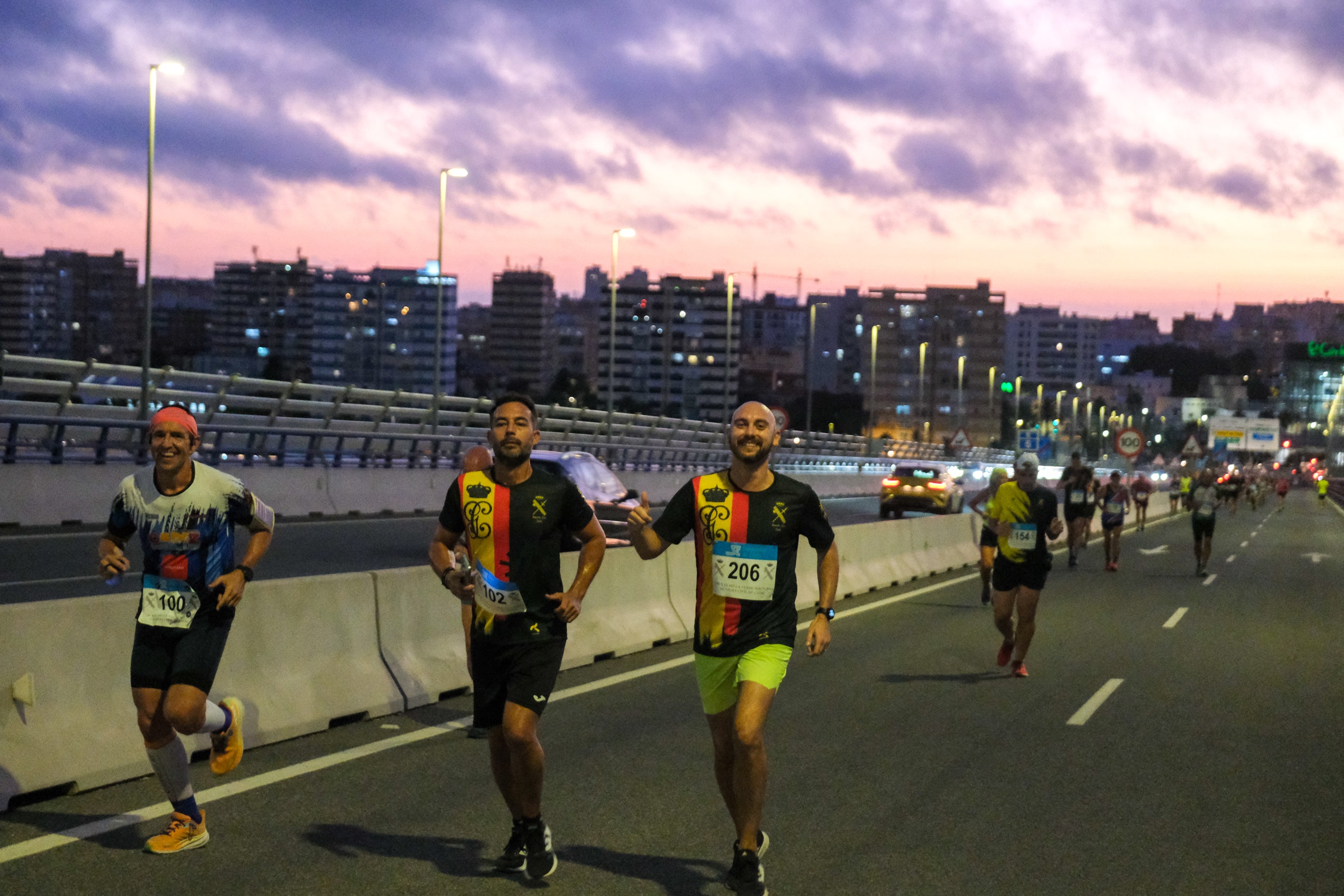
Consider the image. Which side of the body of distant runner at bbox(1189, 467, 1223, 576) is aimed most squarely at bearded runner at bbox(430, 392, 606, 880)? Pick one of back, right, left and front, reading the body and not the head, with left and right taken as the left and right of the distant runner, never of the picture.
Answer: front

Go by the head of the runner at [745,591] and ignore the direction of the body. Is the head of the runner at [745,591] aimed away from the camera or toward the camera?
toward the camera

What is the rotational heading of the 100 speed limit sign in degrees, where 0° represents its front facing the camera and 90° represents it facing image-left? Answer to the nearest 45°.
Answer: approximately 0°

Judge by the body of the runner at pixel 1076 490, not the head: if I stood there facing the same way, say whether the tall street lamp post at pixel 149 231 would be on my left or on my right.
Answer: on my right

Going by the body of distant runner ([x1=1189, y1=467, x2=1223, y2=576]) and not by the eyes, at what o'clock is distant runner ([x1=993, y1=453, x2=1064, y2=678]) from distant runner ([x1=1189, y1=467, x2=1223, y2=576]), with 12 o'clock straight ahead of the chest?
distant runner ([x1=993, y1=453, x2=1064, y2=678]) is roughly at 12 o'clock from distant runner ([x1=1189, y1=467, x2=1223, y2=576]).

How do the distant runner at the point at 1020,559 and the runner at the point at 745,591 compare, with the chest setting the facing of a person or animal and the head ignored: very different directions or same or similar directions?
same or similar directions

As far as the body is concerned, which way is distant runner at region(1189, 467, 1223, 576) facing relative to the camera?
toward the camera

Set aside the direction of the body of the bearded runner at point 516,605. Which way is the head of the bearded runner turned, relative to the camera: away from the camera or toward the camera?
toward the camera

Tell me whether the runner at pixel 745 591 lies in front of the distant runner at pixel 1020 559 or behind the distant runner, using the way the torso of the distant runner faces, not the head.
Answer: in front

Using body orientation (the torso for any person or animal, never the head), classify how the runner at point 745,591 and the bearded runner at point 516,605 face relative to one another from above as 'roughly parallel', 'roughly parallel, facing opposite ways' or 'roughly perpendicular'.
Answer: roughly parallel

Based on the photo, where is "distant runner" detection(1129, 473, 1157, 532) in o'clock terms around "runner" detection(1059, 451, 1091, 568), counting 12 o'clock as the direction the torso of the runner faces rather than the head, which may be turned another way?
The distant runner is roughly at 6 o'clock from the runner.

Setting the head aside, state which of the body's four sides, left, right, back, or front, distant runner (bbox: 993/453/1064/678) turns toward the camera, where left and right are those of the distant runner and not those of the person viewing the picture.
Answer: front

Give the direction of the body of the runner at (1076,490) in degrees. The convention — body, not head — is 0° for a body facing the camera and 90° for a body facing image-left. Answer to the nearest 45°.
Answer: approximately 0°

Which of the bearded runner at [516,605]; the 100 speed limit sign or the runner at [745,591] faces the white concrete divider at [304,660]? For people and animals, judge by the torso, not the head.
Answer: the 100 speed limit sign

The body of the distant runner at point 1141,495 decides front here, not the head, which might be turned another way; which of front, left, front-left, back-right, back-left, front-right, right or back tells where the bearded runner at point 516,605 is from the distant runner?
front
